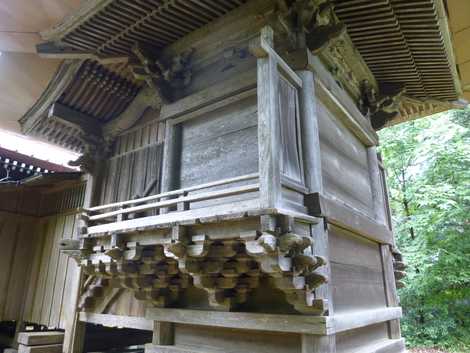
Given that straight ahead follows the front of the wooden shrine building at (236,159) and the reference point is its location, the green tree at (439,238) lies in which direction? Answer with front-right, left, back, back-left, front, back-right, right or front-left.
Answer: right

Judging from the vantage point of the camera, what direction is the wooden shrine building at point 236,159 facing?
facing away from the viewer and to the left of the viewer
